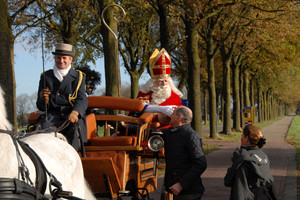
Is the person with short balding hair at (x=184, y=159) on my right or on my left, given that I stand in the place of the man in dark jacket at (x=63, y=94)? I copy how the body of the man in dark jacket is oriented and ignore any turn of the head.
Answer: on my left

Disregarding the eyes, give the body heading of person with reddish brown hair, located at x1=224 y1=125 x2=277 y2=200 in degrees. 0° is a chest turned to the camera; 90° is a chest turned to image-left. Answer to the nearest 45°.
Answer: approximately 135°

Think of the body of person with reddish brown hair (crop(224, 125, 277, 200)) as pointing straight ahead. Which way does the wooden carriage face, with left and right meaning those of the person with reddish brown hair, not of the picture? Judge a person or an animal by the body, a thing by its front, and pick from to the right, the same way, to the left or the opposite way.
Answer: to the left

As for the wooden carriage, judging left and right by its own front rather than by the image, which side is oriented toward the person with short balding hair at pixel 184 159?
left

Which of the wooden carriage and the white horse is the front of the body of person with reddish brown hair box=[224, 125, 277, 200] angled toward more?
the wooden carriage

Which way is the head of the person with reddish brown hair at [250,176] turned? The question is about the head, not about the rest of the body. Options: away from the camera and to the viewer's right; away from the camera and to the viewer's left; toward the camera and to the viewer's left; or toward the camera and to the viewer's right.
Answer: away from the camera and to the viewer's left

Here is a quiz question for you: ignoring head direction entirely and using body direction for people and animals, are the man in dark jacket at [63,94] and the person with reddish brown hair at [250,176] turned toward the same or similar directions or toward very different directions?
very different directions

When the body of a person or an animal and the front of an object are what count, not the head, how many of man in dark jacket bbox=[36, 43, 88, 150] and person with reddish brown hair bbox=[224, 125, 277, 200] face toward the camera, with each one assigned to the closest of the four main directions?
1
